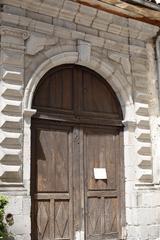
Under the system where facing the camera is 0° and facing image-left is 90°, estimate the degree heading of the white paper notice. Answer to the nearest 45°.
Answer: approximately 0°
